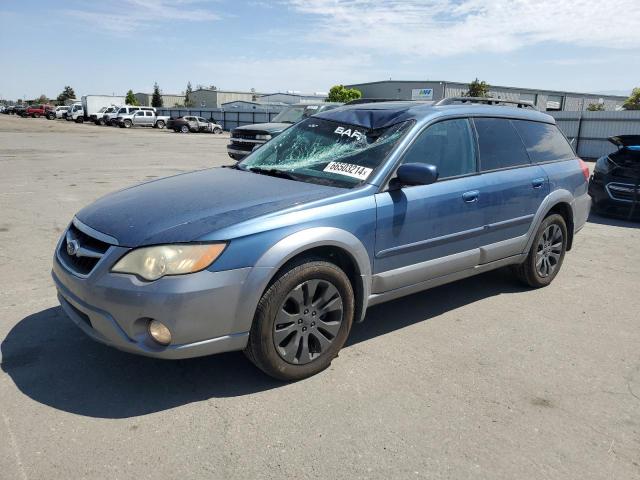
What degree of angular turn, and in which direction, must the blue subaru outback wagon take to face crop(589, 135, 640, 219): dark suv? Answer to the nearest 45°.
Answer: approximately 180°

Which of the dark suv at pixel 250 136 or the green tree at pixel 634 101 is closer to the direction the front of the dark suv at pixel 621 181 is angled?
the dark suv

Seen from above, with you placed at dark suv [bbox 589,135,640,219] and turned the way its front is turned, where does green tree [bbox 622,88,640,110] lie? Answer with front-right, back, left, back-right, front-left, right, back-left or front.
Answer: back-right

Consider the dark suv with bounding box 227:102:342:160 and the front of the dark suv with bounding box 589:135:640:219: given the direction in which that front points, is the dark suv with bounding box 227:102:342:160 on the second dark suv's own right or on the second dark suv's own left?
on the second dark suv's own right

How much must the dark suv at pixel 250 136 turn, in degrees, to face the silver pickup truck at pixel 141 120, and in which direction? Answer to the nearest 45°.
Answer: approximately 135° to its right

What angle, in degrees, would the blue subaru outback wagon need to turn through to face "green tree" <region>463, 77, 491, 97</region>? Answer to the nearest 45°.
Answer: approximately 135° to its right

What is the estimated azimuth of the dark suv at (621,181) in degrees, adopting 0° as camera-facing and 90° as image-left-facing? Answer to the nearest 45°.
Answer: approximately 45°

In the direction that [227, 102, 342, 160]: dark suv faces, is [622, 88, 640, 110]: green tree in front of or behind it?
behind

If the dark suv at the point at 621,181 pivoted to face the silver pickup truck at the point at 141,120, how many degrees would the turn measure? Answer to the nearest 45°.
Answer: approximately 90° to its right

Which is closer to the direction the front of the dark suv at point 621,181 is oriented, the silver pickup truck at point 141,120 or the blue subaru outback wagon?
the blue subaru outback wagon

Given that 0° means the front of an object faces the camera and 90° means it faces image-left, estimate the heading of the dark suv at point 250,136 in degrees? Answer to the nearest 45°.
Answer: approximately 45°

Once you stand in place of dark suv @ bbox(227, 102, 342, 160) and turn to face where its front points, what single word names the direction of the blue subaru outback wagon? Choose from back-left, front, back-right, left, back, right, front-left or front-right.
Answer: front-left

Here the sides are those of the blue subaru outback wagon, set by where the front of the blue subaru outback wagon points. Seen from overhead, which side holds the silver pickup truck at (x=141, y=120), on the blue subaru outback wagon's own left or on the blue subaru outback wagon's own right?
on the blue subaru outback wagon's own right
